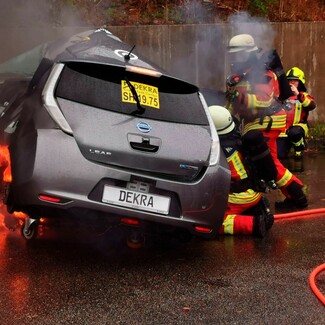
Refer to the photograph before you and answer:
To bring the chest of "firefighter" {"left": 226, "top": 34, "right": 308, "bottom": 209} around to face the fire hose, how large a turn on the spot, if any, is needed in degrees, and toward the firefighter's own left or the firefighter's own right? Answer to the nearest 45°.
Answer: approximately 90° to the firefighter's own left

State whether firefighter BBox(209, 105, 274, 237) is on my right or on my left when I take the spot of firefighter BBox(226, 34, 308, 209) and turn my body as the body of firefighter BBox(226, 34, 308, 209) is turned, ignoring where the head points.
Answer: on my left

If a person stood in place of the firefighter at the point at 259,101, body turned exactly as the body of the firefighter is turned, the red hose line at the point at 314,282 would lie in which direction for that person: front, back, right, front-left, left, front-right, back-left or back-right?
left

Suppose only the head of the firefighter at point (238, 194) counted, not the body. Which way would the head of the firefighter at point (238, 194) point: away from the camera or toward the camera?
away from the camera

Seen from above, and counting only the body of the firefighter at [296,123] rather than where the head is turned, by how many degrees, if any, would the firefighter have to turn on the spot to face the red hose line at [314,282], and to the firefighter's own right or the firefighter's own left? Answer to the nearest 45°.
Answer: approximately 45° to the firefighter's own left

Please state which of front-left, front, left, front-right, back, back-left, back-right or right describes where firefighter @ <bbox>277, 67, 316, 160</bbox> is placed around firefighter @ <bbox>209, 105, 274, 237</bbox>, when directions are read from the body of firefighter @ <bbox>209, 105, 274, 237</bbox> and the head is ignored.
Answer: right

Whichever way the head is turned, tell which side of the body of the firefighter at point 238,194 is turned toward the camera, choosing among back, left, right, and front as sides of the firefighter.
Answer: left

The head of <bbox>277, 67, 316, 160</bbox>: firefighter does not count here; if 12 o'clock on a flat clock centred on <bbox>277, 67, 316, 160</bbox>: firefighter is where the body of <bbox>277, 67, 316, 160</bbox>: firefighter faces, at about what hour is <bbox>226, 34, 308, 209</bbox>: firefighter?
<bbox>226, 34, 308, 209</bbox>: firefighter is roughly at 11 o'clock from <bbox>277, 67, 316, 160</bbox>: firefighter.

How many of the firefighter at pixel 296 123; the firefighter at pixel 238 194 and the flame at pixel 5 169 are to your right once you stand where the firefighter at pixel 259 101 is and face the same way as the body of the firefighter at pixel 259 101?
1

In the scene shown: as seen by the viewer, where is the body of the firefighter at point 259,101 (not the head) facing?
to the viewer's left

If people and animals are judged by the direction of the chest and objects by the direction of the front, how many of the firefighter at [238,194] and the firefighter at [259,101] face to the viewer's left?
2

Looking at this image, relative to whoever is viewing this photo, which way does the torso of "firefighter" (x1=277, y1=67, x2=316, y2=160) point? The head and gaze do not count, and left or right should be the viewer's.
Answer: facing the viewer and to the left of the viewer
